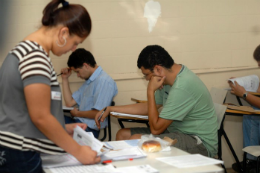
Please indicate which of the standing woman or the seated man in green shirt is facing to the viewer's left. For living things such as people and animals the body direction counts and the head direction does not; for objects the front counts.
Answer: the seated man in green shirt

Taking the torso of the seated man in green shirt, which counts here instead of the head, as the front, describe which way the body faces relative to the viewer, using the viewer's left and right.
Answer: facing to the left of the viewer

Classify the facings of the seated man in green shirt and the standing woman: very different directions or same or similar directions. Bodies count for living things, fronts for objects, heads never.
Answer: very different directions

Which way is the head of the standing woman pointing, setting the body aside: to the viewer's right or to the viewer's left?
to the viewer's right

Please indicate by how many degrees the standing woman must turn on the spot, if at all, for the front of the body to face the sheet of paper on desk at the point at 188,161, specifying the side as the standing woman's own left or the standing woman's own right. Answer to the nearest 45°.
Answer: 0° — they already face it

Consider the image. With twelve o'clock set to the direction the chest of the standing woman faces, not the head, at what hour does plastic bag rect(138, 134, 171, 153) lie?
The plastic bag is roughly at 11 o'clock from the standing woman.

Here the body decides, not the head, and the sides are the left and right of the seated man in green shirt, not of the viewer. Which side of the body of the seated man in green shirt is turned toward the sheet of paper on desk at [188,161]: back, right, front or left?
left

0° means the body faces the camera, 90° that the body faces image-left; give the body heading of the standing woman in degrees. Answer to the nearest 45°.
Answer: approximately 270°

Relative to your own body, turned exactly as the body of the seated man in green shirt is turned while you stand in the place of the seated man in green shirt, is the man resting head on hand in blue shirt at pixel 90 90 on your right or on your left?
on your right

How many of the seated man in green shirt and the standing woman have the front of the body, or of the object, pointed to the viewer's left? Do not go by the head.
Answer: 1

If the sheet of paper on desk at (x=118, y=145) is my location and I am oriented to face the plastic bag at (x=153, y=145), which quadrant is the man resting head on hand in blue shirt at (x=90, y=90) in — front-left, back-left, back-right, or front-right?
back-left

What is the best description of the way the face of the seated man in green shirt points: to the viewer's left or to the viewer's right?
to the viewer's left

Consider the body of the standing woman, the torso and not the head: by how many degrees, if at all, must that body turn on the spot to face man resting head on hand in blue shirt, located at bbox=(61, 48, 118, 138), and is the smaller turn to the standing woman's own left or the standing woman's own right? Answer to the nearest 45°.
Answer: approximately 90° to the standing woman's own left
